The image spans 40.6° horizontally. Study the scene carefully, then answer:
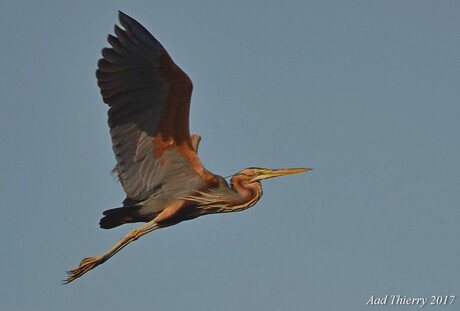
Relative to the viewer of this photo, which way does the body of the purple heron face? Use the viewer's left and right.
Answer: facing to the right of the viewer
